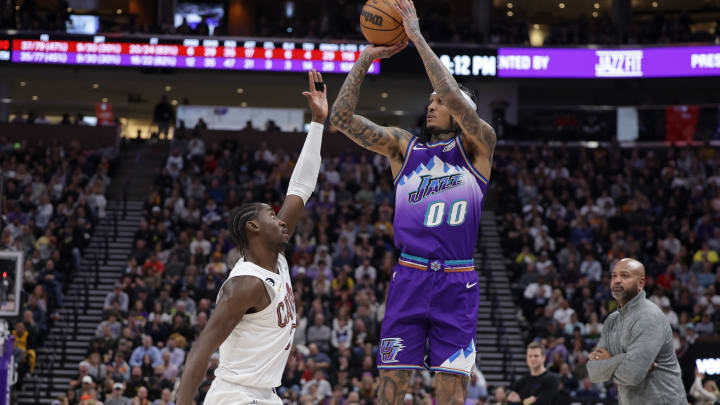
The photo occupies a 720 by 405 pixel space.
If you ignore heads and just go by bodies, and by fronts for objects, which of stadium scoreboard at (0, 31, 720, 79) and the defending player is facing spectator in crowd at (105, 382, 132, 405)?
the stadium scoreboard

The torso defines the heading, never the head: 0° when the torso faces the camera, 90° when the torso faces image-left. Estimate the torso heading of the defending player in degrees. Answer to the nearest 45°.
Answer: approximately 270°

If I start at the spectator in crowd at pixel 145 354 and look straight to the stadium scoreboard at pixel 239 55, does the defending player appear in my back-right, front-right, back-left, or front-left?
back-right

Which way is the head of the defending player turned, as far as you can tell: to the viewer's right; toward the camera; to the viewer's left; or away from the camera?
to the viewer's right

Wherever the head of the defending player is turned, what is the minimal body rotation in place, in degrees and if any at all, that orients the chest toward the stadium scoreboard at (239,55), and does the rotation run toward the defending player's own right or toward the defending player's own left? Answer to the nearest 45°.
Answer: approximately 90° to the defending player's own left

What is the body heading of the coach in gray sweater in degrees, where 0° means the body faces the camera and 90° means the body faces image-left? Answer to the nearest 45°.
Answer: approximately 45°

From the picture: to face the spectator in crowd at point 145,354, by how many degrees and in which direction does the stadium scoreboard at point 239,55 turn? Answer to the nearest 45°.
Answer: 0° — it already faces them

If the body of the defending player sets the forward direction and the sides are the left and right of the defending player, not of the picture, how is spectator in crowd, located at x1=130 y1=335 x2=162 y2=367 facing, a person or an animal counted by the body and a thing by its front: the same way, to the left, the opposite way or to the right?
to the right

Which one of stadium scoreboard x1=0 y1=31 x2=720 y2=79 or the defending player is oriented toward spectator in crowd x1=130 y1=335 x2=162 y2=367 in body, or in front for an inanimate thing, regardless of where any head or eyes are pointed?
the stadium scoreboard

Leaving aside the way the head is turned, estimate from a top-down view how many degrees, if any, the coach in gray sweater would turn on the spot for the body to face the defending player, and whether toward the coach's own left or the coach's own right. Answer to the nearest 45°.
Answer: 0° — they already face them

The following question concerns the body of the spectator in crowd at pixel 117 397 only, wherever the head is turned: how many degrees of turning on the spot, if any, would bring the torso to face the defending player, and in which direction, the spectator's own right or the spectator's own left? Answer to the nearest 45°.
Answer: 0° — they already face them

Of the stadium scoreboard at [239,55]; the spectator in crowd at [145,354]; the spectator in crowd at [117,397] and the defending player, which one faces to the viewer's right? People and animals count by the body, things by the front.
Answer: the defending player

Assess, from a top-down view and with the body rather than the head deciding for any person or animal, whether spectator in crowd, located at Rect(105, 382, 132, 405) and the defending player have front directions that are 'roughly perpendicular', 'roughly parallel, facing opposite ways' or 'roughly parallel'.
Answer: roughly perpendicular

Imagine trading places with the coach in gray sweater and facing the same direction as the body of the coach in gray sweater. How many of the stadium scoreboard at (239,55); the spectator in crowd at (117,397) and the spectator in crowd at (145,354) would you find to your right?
3

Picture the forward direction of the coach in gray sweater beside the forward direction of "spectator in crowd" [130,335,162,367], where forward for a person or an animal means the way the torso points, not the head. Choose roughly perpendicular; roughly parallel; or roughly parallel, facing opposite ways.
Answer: roughly perpendicular
